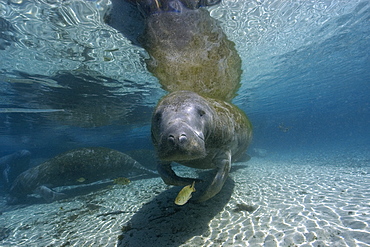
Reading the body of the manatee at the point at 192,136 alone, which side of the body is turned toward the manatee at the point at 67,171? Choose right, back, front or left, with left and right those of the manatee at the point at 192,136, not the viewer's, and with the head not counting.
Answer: right

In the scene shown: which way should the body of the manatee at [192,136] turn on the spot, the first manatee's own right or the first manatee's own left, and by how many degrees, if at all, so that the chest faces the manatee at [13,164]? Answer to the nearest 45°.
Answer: approximately 90° to the first manatee's own right
